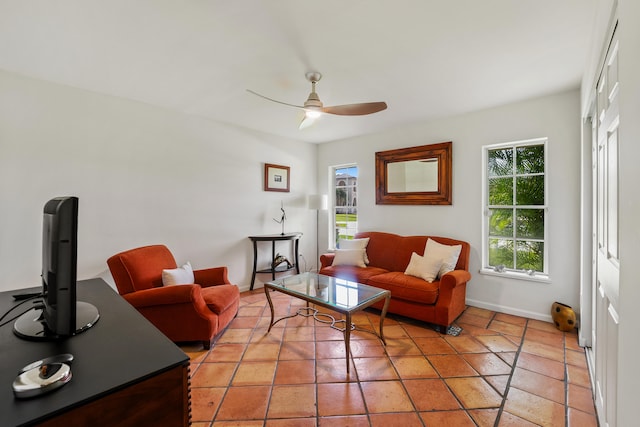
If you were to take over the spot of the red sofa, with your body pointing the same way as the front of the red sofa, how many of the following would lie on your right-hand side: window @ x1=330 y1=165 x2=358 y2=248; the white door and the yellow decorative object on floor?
1

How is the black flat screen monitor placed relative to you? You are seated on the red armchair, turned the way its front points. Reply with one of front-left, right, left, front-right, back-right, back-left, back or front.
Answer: front-right

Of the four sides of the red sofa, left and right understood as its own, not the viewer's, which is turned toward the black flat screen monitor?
front

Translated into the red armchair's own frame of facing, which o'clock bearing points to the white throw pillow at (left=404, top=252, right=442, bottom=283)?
The white throw pillow is roughly at 11 o'clock from the red armchair.

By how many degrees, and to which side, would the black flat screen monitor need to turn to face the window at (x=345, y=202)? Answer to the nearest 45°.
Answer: approximately 45° to its left

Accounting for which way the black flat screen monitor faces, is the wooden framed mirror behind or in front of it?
in front

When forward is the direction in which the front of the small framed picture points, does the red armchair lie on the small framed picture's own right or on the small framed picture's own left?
on the small framed picture's own right

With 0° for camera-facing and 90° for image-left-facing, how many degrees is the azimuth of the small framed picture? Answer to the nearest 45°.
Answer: approximately 315°

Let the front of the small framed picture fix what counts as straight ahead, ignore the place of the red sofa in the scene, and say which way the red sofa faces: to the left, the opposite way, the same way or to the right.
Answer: to the right

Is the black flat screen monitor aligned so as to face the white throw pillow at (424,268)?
yes

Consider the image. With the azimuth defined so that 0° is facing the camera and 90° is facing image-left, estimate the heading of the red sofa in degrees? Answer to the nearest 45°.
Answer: approximately 45°

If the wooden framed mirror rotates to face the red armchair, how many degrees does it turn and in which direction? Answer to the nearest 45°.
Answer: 0° — it already faces it

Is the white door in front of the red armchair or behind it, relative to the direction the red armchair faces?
in front

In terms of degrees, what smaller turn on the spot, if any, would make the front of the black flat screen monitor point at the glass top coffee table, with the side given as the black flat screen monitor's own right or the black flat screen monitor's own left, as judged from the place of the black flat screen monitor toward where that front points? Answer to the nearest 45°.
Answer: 0° — it already faces it

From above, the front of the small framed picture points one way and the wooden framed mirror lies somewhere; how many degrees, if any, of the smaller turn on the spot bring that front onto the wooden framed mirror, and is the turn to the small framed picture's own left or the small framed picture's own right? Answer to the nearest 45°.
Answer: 0° — it already faces it
